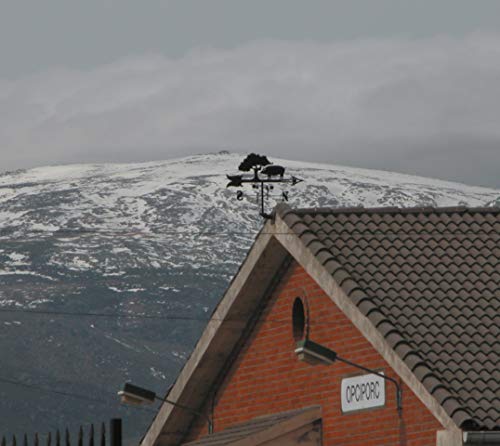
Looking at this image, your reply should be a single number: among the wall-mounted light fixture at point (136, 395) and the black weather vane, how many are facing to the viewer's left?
1

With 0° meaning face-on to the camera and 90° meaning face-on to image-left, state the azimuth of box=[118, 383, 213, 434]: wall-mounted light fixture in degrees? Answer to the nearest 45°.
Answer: approximately 90°

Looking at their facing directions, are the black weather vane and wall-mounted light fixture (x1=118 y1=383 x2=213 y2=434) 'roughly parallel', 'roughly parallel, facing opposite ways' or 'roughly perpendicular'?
roughly parallel, facing opposite ways

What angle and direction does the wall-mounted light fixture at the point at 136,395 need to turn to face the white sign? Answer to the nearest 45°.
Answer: approximately 180°

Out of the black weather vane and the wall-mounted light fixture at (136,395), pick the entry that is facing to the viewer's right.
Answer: the black weather vane

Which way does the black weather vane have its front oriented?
to the viewer's right
